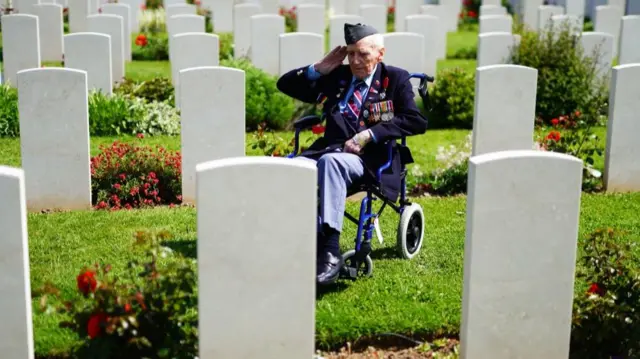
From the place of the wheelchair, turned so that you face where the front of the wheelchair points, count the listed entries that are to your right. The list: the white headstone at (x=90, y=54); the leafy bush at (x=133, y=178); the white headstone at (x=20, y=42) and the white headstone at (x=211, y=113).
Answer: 4

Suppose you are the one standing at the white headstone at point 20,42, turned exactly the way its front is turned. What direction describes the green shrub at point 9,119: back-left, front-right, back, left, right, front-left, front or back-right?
back

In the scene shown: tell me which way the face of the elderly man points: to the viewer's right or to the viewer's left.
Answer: to the viewer's left

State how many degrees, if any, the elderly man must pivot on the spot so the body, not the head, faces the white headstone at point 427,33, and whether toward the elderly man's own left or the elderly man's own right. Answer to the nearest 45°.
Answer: approximately 135° to the elderly man's own right

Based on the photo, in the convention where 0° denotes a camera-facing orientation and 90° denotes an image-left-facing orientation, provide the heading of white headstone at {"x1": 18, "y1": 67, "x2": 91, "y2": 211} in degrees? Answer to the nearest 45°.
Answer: approximately 180°

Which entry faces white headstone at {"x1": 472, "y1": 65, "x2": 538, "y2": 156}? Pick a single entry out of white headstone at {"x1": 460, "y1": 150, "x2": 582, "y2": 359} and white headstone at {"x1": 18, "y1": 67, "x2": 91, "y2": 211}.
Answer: white headstone at {"x1": 460, "y1": 150, "x2": 582, "y2": 359}

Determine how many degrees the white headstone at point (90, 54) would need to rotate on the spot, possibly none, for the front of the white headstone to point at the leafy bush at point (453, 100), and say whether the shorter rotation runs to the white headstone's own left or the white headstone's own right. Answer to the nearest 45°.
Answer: approximately 90° to the white headstone's own right

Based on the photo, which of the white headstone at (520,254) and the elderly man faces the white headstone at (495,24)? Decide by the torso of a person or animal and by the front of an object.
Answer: the white headstone at (520,254)

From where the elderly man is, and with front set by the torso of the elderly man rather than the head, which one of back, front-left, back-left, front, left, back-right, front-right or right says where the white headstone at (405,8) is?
back-right

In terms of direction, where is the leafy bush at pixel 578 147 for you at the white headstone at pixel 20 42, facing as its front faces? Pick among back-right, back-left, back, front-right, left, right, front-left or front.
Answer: back-right

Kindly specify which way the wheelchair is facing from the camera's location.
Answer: facing the viewer and to the left of the viewer

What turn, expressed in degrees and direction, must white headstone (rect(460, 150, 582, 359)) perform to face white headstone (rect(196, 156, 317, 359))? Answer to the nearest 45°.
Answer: approximately 135° to its left

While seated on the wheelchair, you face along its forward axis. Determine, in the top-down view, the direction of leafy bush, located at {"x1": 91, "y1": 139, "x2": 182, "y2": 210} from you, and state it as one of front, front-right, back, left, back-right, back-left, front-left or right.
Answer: right
